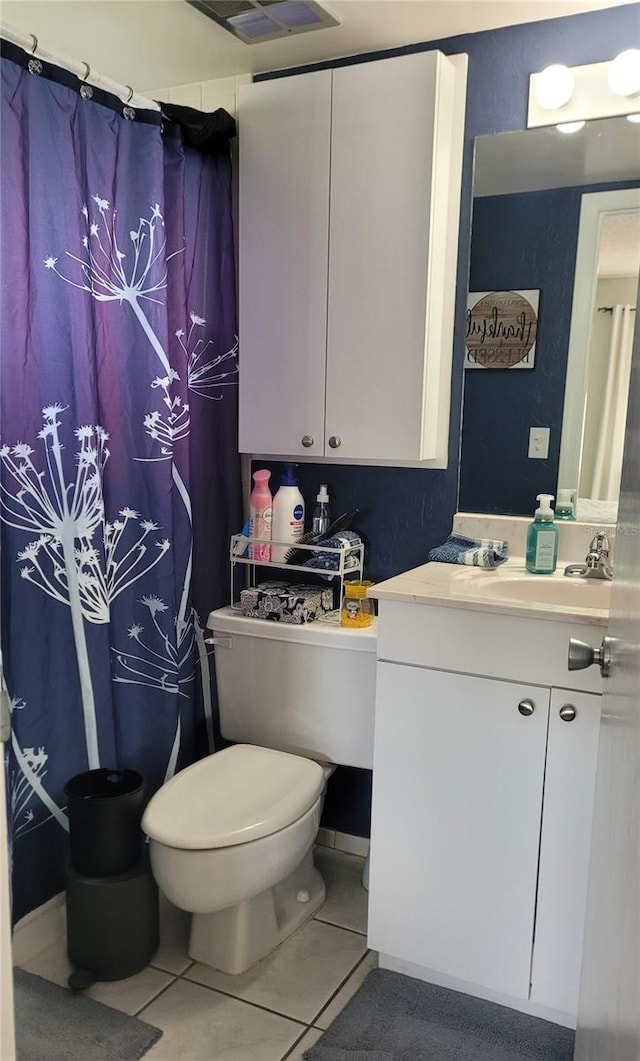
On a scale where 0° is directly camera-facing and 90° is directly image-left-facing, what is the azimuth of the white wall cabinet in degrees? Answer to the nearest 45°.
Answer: approximately 45°

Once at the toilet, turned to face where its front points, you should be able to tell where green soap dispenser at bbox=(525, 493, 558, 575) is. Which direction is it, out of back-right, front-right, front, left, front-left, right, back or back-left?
back-left

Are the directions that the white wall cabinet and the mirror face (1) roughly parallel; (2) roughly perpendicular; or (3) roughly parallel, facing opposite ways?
roughly parallel

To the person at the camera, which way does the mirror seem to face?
facing the viewer and to the left of the viewer

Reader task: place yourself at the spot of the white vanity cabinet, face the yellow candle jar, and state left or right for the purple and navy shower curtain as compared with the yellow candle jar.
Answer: left

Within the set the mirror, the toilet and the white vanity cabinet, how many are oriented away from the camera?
0

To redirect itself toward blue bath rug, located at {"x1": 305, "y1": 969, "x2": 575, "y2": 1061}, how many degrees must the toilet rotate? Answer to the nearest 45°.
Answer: approximately 90° to its left

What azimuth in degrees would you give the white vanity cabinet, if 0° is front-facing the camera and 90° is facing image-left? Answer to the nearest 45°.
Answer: approximately 45°

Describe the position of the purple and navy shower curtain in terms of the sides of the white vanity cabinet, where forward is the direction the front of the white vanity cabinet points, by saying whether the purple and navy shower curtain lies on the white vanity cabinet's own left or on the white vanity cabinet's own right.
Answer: on the white vanity cabinet's own right
